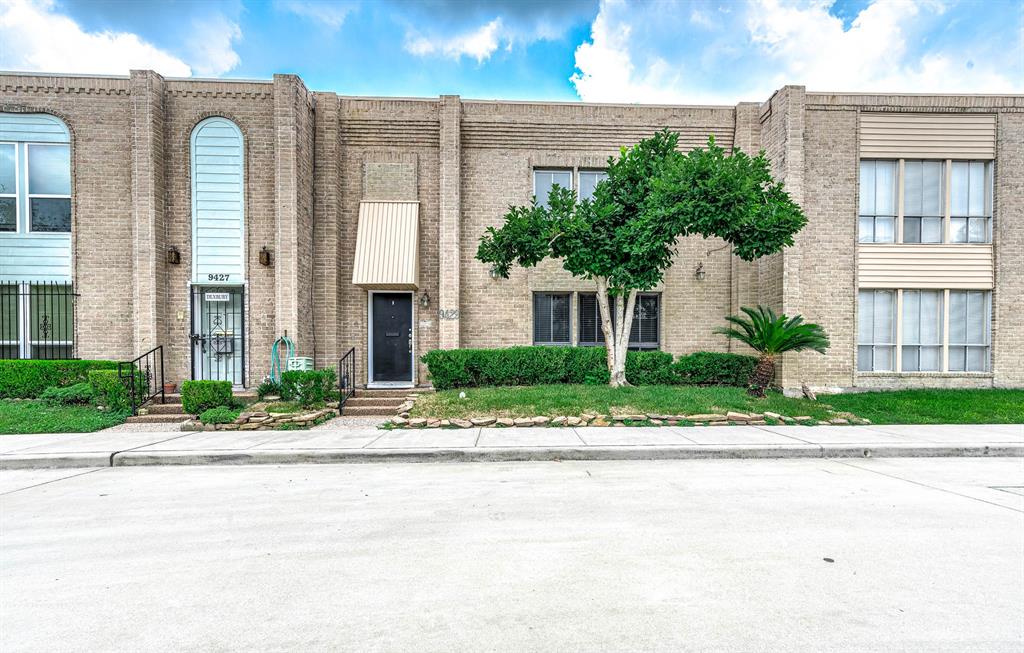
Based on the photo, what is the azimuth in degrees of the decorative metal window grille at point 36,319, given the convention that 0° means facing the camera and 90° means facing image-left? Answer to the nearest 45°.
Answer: approximately 0°

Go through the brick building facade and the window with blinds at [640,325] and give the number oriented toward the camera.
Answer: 2

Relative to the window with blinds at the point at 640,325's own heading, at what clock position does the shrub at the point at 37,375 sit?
The shrub is roughly at 2 o'clock from the window with blinds.

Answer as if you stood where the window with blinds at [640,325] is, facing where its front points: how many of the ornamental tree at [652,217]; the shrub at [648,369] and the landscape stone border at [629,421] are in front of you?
3

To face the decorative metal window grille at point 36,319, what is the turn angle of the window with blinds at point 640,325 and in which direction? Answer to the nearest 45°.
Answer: approximately 90° to its right

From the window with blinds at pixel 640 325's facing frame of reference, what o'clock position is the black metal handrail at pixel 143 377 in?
The black metal handrail is roughly at 2 o'clock from the window with blinds.

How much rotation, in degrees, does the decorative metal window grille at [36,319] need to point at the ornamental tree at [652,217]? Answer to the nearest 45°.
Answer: approximately 45° to its left
